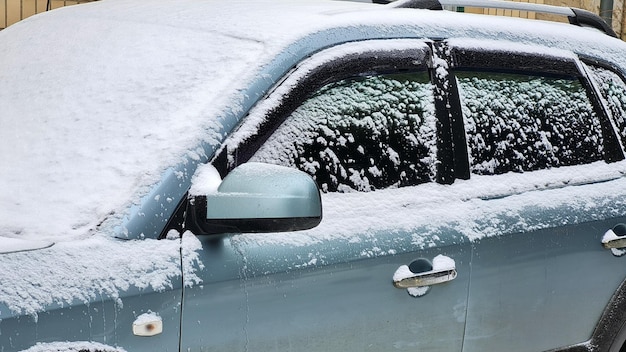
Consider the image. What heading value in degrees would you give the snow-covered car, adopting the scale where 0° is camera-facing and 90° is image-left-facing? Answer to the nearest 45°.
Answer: approximately 45°
